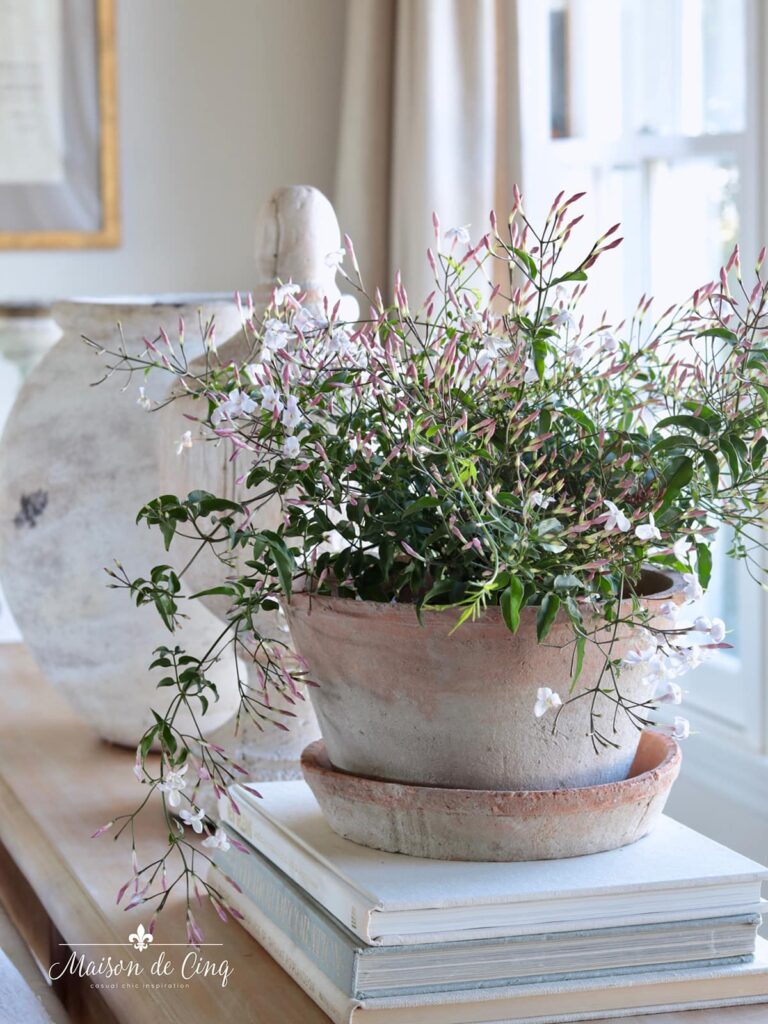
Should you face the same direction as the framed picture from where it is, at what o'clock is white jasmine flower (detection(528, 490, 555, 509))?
The white jasmine flower is roughly at 12 o'clock from the framed picture.

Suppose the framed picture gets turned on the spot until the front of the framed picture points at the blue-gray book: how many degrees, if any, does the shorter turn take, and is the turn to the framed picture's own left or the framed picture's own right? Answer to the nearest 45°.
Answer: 0° — it already faces it

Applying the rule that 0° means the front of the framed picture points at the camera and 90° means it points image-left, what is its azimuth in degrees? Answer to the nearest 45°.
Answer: approximately 0°

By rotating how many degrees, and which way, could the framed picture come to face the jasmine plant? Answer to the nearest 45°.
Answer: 0° — it already faces it

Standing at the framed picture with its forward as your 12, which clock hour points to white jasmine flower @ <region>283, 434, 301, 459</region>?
The white jasmine flower is roughly at 12 o'clock from the framed picture.
